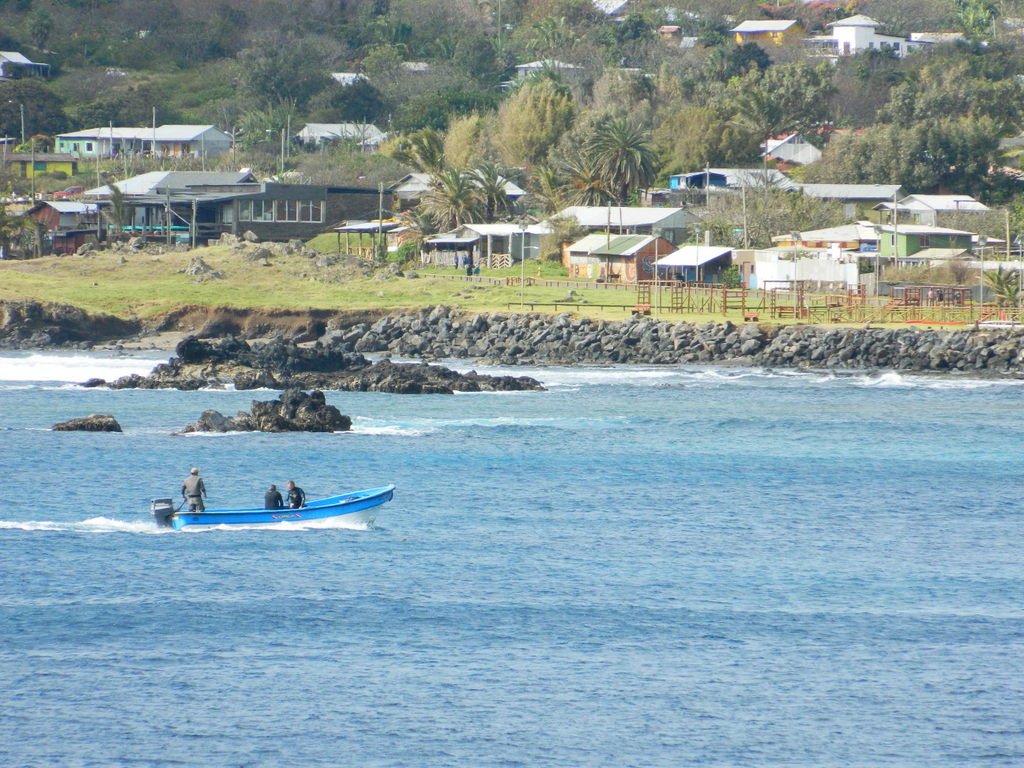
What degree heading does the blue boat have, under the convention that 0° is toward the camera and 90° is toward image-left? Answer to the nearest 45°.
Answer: approximately 270°
